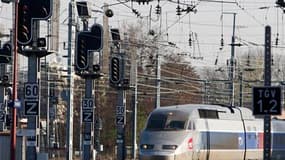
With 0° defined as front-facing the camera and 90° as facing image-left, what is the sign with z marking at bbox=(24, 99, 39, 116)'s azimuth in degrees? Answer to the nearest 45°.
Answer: approximately 0°

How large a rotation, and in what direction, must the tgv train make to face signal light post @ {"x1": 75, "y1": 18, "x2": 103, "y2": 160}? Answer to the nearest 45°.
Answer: approximately 45° to its right

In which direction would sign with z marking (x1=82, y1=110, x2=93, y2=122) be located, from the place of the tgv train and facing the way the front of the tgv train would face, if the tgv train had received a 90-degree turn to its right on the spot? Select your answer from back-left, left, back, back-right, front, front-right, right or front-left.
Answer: front-left

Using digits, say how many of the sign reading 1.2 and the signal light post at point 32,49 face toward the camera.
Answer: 2

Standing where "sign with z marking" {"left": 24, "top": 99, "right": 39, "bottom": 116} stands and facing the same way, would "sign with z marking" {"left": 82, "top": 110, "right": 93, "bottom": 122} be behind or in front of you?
behind
